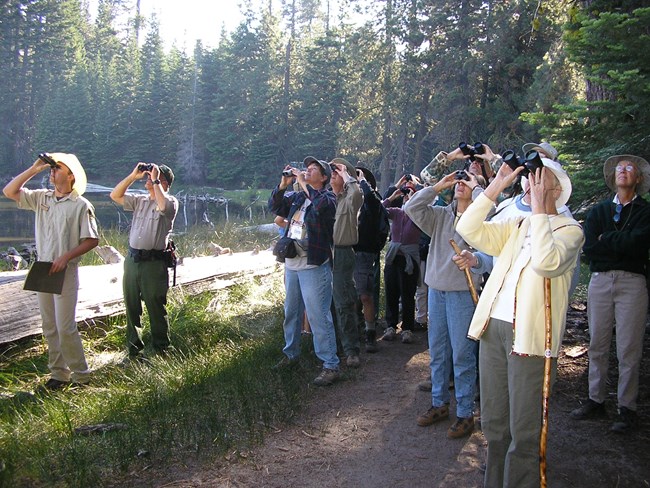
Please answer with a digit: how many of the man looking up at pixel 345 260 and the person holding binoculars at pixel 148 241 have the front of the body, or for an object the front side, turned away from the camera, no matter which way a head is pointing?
0

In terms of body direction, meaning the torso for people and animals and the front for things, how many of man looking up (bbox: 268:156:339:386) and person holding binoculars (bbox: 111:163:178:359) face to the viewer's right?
0

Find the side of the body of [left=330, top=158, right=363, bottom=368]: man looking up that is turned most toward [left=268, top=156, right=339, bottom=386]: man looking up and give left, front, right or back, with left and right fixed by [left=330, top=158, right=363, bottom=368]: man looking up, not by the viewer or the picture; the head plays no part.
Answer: front

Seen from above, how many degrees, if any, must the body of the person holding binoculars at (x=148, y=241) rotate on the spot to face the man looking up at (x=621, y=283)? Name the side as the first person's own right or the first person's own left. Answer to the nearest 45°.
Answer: approximately 90° to the first person's own left

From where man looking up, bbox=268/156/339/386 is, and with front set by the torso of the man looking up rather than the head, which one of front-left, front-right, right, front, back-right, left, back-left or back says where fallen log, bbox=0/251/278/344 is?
right

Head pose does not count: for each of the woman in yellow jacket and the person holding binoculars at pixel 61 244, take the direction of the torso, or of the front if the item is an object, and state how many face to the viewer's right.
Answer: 0

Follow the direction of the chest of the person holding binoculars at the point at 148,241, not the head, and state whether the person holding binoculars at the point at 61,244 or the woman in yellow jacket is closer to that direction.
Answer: the person holding binoculars

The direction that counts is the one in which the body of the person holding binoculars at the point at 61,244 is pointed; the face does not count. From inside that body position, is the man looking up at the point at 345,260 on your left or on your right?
on your left

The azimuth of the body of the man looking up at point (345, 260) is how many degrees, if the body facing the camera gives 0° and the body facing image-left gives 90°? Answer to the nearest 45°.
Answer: approximately 45°

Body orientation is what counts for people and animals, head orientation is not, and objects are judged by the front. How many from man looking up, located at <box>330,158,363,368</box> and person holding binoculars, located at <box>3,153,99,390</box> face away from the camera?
0
